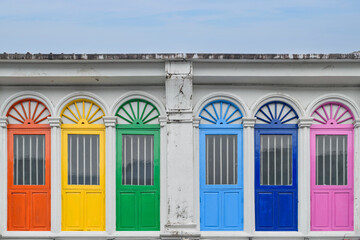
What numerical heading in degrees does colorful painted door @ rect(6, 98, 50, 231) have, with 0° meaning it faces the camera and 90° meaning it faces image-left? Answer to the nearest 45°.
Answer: approximately 0°

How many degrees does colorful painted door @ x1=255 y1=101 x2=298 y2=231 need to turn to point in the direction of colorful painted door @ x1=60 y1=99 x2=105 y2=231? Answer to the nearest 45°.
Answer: approximately 90° to its right

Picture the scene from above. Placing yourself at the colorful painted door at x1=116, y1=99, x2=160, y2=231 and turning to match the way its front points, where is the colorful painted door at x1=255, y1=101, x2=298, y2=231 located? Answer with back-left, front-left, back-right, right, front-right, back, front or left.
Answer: left

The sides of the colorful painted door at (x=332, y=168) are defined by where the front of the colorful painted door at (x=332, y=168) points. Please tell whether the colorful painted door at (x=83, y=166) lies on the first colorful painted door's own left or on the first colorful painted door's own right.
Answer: on the first colorful painted door's own right
